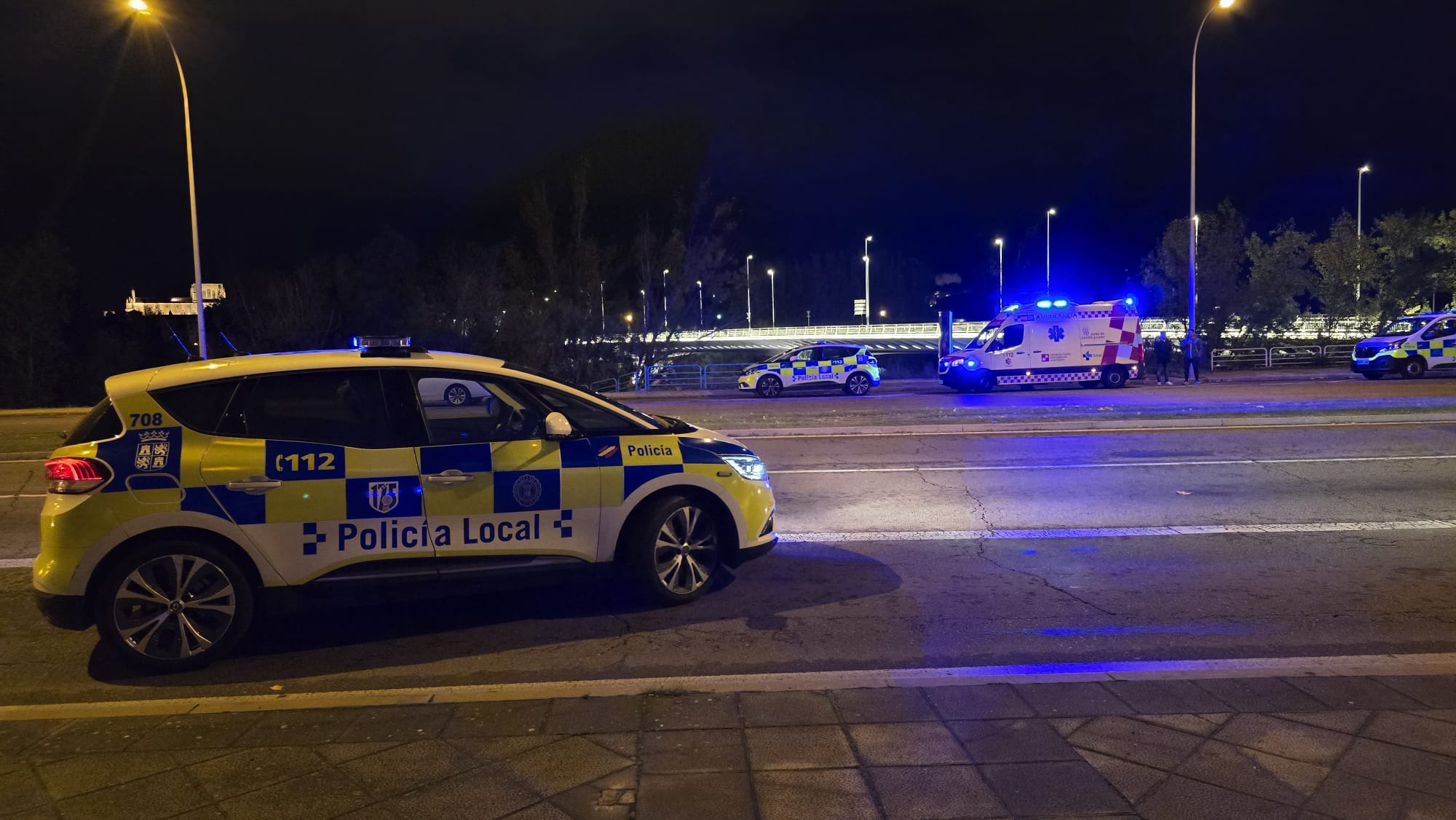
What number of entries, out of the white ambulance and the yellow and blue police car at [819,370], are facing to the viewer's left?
2

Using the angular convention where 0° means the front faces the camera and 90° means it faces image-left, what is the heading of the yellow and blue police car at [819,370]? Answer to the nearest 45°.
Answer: approximately 90°

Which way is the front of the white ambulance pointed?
to the viewer's left

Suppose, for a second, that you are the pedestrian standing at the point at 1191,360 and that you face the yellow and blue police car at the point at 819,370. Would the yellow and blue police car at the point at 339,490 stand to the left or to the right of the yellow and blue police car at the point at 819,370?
left

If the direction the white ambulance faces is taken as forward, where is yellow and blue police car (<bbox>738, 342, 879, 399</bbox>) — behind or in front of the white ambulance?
in front

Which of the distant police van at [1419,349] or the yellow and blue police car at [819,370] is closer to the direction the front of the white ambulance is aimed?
the yellow and blue police car

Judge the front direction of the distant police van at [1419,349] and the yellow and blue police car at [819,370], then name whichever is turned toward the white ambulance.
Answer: the distant police van

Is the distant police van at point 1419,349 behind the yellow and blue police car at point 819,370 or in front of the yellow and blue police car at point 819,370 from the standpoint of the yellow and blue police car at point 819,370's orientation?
behind

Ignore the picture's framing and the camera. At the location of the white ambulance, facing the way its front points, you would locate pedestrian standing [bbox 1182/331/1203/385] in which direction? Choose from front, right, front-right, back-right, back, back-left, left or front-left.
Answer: back-right

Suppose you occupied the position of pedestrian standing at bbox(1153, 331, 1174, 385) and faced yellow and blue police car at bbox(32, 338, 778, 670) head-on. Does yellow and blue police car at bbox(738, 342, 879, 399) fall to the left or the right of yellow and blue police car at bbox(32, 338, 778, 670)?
right

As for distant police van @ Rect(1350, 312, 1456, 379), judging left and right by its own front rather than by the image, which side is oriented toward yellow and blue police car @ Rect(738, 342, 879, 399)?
front

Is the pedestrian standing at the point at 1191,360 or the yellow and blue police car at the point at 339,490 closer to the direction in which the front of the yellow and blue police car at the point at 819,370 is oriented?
the yellow and blue police car

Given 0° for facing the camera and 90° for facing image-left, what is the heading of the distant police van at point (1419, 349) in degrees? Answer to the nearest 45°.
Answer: approximately 45°

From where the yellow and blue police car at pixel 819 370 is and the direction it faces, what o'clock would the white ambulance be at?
The white ambulance is roughly at 6 o'clock from the yellow and blue police car.

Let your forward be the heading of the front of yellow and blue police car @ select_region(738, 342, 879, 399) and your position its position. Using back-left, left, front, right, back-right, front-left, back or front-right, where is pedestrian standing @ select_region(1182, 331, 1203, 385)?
back
